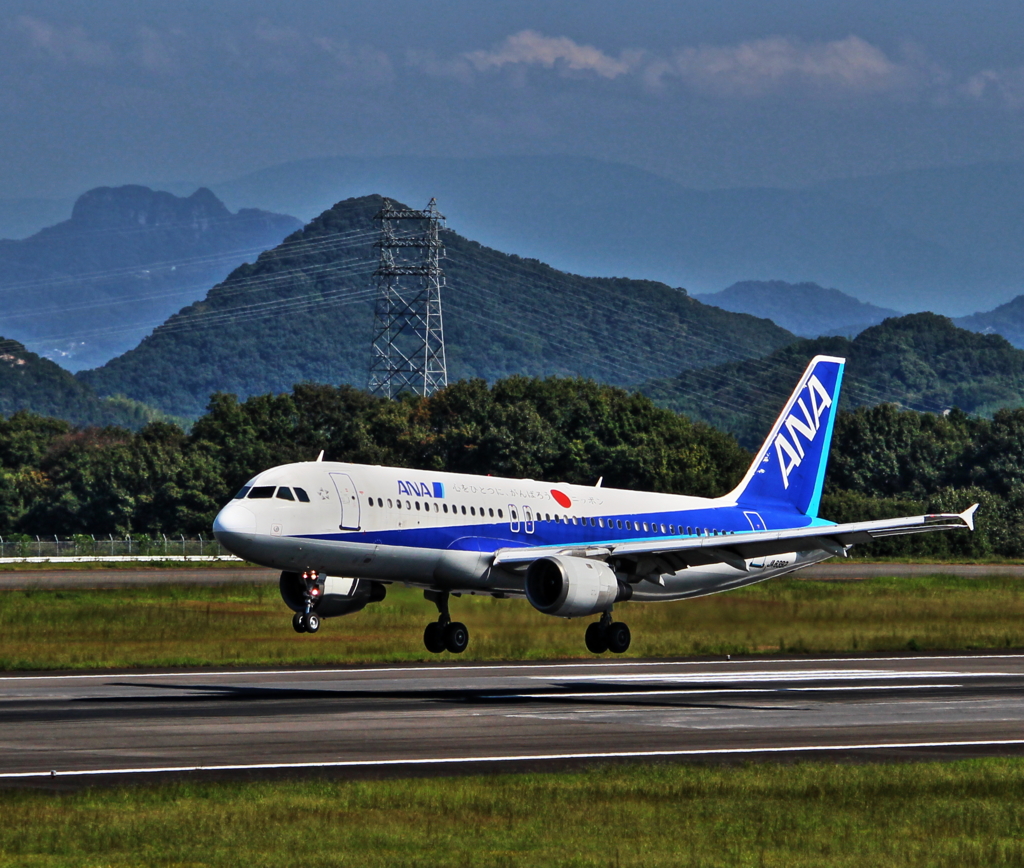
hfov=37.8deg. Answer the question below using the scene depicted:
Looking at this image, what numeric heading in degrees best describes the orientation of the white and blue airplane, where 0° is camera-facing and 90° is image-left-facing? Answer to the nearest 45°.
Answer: approximately 45°
